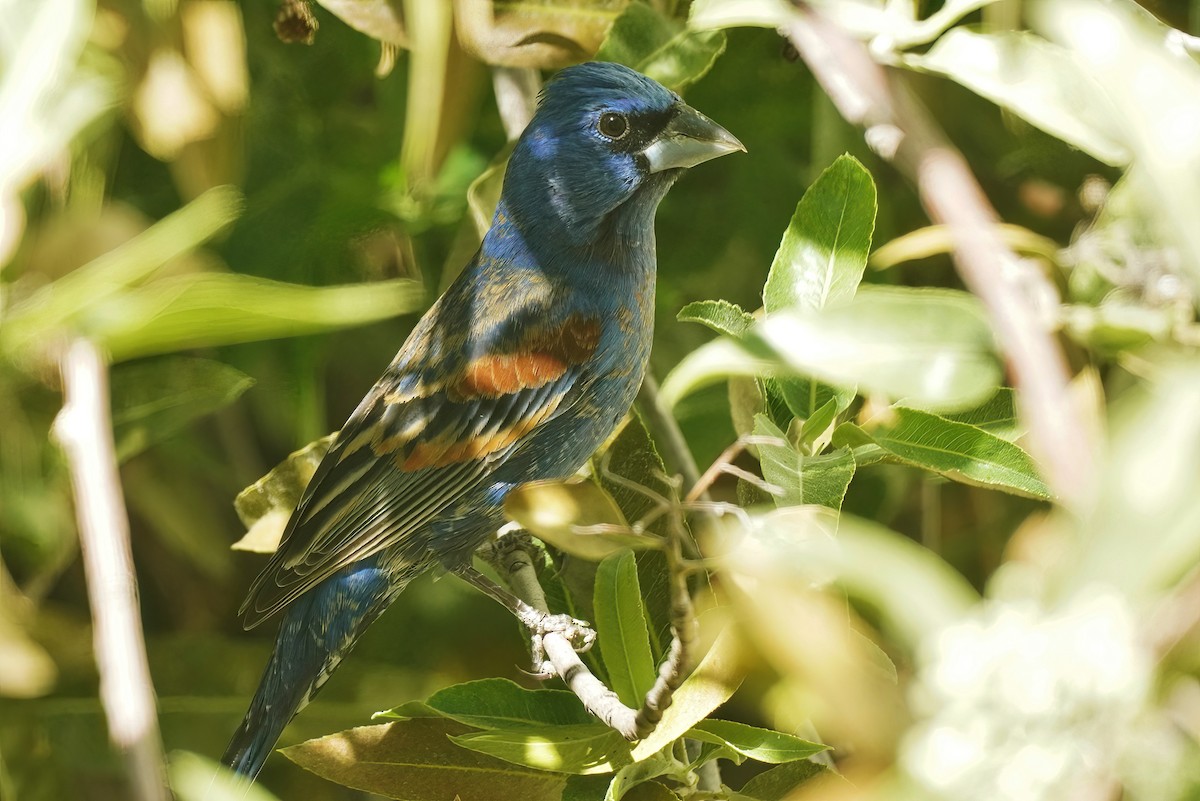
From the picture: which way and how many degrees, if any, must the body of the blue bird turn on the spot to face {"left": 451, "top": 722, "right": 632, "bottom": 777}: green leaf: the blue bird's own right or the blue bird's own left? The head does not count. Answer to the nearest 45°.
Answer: approximately 90° to the blue bird's own right

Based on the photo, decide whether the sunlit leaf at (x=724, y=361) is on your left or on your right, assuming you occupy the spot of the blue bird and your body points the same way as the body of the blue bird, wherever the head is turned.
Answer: on your right

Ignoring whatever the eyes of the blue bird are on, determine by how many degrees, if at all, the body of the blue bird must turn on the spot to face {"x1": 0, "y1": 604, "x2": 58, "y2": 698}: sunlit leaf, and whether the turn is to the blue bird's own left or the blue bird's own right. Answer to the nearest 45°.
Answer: approximately 180°

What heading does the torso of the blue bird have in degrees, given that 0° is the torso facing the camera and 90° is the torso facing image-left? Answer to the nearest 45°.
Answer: approximately 270°

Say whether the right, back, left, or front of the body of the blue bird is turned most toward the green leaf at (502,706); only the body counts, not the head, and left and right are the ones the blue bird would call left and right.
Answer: right
